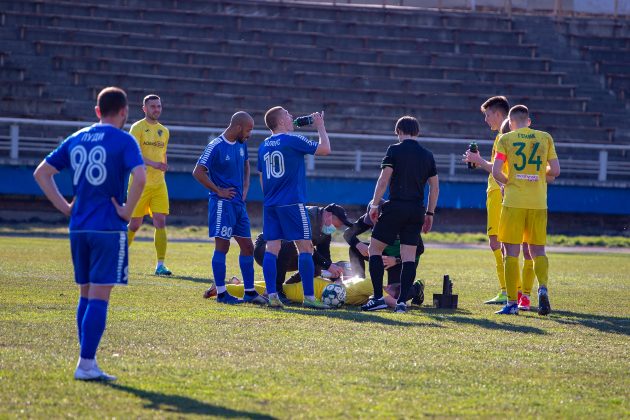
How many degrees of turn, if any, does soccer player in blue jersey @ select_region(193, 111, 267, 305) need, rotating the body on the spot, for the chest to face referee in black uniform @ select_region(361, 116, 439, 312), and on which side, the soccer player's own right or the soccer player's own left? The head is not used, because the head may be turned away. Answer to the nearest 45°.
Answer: approximately 45° to the soccer player's own left

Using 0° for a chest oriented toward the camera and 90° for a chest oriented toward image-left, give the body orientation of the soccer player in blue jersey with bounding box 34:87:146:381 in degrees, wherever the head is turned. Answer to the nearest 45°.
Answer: approximately 225°

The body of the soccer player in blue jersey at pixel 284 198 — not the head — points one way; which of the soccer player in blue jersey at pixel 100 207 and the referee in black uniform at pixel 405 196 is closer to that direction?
the referee in black uniform

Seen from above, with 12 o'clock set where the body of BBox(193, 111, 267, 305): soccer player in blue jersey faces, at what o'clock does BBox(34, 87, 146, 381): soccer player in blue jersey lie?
BBox(34, 87, 146, 381): soccer player in blue jersey is roughly at 2 o'clock from BBox(193, 111, 267, 305): soccer player in blue jersey.

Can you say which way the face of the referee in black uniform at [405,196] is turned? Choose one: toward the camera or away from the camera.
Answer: away from the camera

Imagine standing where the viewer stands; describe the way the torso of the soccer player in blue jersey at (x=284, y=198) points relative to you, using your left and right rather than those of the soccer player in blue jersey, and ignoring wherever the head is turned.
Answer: facing away from the viewer and to the right of the viewer
